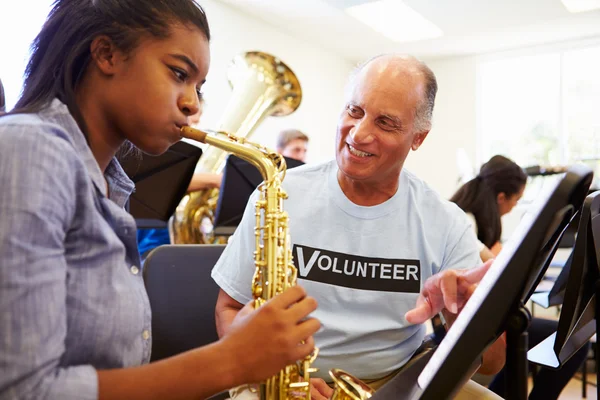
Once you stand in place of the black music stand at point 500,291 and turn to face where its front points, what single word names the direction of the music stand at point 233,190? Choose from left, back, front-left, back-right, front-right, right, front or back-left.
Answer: front-right

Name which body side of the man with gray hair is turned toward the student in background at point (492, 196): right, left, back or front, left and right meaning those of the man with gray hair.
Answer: back

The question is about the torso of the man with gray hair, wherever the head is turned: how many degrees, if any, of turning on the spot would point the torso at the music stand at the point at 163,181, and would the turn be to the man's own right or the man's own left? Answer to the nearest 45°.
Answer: approximately 135° to the man's own right

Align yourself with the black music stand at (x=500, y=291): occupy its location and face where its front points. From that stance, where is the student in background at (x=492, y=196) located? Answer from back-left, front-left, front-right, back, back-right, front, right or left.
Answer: right

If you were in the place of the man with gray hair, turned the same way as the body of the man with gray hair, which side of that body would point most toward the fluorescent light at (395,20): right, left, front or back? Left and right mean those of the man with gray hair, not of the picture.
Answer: back

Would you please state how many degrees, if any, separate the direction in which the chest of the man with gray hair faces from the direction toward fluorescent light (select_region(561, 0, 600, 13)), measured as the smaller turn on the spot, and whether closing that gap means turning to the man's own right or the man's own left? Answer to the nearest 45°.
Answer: approximately 135° to the man's own left

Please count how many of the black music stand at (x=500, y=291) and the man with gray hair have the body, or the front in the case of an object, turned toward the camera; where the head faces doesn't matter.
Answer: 1

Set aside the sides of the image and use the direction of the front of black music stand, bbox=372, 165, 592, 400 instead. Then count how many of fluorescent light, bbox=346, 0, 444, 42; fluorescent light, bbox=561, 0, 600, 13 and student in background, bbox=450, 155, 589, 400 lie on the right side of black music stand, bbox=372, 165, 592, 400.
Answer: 3

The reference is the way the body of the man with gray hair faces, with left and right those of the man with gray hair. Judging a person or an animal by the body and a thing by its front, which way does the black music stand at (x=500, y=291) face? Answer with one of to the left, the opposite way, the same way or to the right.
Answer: to the right

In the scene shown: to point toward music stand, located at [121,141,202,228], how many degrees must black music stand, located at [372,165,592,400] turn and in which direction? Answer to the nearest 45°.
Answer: approximately 45° to its right

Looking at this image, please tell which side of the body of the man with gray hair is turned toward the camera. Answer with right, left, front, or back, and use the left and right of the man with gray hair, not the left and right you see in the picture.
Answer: front

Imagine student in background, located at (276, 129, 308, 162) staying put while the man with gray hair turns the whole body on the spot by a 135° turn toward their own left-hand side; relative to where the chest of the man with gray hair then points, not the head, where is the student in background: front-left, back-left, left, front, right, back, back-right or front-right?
front-left

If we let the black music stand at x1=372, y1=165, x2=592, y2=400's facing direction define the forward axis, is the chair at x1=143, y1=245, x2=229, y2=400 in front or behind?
in front

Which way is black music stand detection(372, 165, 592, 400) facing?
to the viewer's left
